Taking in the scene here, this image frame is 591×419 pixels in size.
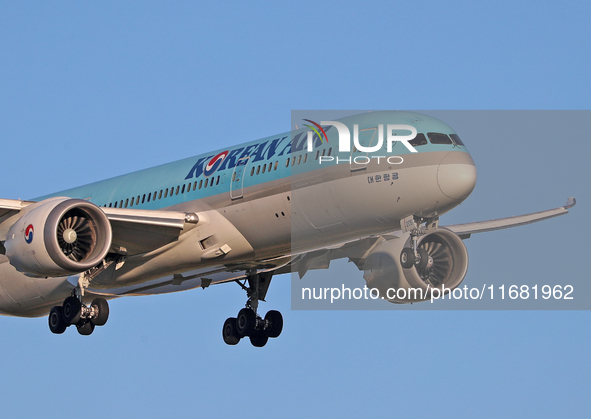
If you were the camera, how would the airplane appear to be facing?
facing the viewer and to the right of the viewer
